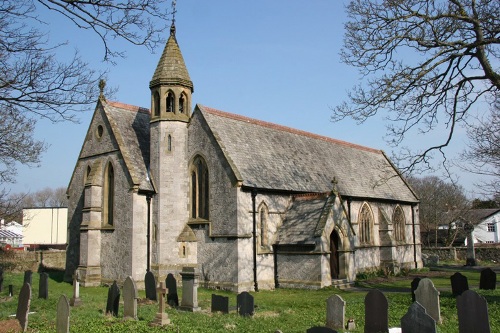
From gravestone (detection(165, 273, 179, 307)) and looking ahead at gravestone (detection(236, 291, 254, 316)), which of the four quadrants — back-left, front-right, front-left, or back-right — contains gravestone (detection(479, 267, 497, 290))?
front-left

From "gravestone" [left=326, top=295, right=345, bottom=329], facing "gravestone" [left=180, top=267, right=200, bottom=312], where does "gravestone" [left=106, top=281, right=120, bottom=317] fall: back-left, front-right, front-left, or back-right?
front-left

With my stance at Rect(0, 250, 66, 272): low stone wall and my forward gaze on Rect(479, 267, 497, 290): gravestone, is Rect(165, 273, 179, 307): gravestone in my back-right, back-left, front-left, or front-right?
front-right

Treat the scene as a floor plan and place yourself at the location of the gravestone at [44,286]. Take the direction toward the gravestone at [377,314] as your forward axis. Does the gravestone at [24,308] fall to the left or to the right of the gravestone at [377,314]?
right

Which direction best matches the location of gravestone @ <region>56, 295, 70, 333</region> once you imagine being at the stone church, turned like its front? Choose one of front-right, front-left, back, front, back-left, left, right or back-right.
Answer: front-right
